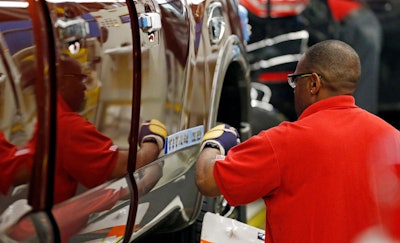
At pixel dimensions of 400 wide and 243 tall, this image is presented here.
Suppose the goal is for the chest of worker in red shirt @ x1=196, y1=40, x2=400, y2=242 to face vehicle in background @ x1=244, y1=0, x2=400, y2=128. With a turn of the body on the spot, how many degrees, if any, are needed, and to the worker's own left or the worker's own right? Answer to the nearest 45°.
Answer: approximately 45° to the worker's own right

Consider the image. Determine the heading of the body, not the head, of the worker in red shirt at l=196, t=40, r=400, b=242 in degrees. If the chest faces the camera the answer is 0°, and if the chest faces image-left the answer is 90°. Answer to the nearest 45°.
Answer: approximately 135°

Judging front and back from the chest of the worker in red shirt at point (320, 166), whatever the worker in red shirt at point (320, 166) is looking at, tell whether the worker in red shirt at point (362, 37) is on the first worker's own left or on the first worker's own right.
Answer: on the first worker's own right
